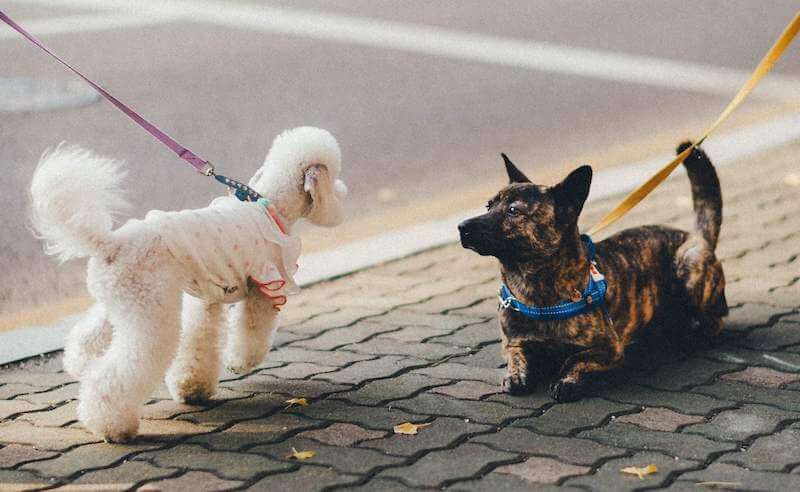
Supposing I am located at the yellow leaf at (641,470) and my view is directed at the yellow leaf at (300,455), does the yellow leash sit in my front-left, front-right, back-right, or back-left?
back-right

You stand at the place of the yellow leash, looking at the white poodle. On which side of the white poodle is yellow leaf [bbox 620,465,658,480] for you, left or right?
left

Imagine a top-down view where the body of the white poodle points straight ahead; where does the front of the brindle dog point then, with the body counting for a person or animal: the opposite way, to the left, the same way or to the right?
the opposite way

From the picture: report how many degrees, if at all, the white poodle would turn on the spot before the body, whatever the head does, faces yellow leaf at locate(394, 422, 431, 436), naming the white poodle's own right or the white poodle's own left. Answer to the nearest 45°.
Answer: approximately 45° to the white poodle's own right

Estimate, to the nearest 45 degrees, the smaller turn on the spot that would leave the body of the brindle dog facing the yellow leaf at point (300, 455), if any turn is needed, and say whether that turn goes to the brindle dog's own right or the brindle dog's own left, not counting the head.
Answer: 0° — it already faces it

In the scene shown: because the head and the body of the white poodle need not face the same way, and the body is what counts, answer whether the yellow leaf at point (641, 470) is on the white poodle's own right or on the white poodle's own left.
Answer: on the white poodle's own right

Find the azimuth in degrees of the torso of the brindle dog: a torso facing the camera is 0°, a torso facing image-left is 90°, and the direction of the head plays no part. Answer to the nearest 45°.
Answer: approximately 45°

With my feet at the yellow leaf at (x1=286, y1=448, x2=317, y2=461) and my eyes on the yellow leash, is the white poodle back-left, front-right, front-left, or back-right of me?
back-left

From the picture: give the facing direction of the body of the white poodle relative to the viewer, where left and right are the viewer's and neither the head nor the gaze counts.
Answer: facing away from the viewer and to the right of the viewer

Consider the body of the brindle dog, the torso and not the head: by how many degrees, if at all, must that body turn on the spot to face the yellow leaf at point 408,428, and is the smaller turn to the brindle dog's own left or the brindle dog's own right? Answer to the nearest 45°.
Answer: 0° — it already faces it
